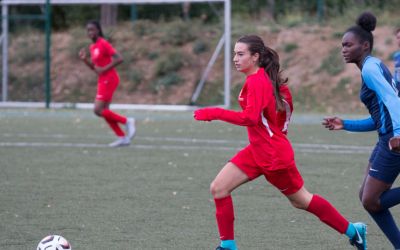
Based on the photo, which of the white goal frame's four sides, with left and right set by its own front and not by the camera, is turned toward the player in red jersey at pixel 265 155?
front

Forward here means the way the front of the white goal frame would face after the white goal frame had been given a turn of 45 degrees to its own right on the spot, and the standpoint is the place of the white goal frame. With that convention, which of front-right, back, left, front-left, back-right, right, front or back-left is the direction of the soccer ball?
front-left

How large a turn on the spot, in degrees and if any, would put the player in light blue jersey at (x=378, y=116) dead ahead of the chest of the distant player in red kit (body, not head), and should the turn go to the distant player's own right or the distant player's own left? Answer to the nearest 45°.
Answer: approximately 45° to the distant player's own left

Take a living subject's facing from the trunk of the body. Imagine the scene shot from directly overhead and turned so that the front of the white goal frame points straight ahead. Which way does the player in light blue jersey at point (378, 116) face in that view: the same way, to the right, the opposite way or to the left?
to the right

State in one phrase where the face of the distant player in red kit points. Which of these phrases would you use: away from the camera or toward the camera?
toward the camera

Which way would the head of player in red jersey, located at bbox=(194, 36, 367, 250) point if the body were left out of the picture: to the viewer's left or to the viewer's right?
to the viewer's left

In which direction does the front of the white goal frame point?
toward the camera

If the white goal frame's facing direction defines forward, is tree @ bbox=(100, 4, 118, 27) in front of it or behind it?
behind

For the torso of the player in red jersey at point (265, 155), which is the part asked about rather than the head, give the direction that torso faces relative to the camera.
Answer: to the viewer's left

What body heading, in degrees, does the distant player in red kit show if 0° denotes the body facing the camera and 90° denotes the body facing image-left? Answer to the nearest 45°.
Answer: approximately 45°

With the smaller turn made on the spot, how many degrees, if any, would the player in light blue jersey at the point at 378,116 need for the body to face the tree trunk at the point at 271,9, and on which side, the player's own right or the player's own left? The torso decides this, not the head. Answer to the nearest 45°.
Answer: approximately 90° to the player's own right

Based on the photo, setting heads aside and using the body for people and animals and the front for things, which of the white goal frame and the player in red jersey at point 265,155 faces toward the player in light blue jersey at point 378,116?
the white goal frame

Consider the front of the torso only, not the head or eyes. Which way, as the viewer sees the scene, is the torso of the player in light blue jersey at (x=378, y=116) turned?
to the viewer's left

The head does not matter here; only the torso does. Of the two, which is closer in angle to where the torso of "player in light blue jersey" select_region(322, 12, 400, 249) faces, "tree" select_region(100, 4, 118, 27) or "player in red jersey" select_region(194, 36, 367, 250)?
the player in red jersey

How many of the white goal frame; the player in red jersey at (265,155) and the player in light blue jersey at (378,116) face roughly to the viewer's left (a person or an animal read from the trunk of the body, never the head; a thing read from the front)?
2

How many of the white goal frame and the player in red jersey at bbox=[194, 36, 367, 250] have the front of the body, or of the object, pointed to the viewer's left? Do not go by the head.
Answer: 1

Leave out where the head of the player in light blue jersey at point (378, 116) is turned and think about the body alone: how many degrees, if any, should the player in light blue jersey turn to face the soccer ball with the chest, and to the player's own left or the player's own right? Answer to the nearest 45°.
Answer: approximately 45° to the player's own left
